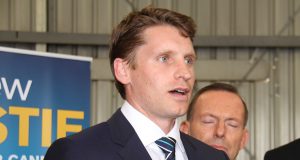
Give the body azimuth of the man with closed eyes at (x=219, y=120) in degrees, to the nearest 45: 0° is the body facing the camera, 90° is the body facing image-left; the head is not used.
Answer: approximately 0°

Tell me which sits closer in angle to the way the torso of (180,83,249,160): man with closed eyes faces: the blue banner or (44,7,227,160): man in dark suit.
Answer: the man in dark suit

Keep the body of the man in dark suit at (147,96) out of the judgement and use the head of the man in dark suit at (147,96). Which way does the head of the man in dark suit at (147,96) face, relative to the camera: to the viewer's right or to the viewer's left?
to the viewer's right

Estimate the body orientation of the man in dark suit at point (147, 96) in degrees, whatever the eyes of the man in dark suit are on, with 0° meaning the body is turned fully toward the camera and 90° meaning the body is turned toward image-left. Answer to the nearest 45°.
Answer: approximately 315°
